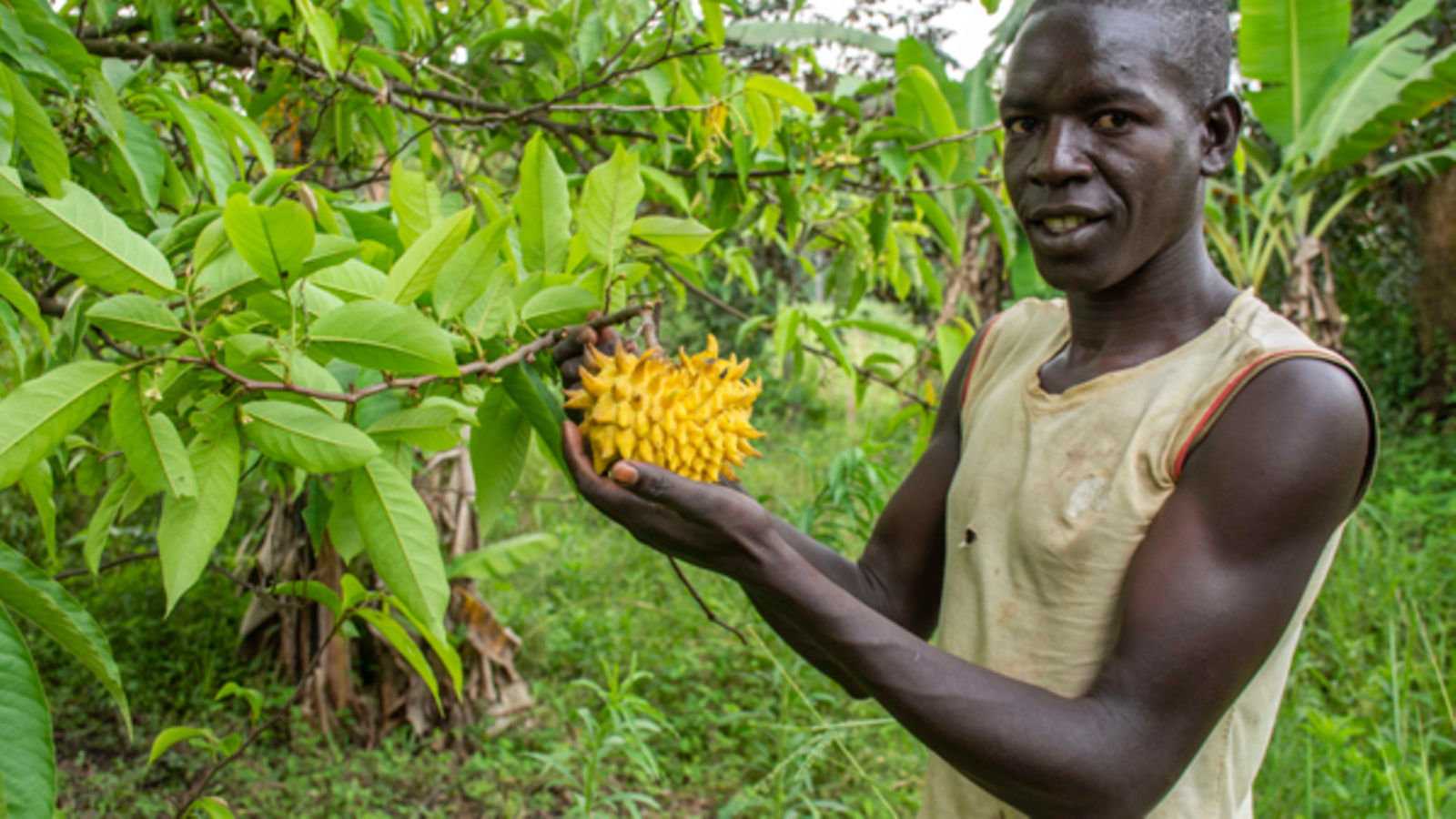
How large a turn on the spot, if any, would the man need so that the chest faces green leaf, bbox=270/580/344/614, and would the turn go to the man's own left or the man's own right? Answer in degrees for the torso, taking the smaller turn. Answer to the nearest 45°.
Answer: approximately 45° to the man's own right

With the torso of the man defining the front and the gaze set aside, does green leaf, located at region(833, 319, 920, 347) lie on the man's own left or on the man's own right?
on the man's own right

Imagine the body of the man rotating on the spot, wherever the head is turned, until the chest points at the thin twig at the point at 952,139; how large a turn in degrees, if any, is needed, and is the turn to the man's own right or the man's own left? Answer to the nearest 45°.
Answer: approximately 135° to the man's own right

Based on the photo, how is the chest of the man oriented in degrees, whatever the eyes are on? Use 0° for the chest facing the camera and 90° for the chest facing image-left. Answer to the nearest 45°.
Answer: approximately 45°
